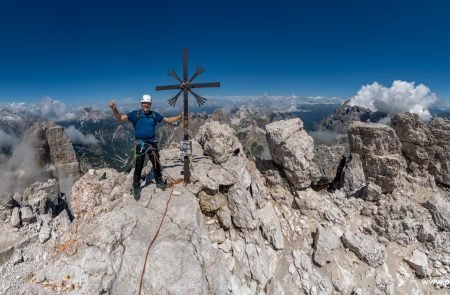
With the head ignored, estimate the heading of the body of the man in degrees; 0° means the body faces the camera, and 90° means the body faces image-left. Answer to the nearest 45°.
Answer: approximately 0°

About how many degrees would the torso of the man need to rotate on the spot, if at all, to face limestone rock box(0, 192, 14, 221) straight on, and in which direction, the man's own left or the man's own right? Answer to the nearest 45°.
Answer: approximately 135° to the man's own right

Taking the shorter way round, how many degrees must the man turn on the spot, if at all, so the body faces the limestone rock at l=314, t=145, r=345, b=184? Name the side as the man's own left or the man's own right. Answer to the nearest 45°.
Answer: approximately 90° to the man's own left

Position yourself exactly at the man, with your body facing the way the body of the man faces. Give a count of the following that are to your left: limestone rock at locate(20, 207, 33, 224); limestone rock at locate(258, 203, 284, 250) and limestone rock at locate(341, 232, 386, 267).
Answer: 2

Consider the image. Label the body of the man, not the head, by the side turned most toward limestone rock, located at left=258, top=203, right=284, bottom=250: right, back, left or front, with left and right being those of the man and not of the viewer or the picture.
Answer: left

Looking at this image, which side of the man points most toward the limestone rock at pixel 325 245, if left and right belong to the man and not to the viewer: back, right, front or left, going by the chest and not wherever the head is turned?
left

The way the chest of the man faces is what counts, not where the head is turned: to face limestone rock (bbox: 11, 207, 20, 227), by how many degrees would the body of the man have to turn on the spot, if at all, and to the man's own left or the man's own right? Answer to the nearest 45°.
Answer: approximately 135° to the man's own right

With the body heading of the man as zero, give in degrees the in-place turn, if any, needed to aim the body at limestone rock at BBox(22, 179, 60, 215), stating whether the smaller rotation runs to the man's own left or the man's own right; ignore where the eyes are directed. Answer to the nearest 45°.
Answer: approximately 135° to the man's own right

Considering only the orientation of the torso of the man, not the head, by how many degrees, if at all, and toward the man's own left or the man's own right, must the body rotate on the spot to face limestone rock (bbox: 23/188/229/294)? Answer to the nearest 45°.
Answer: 0° — they already face it
